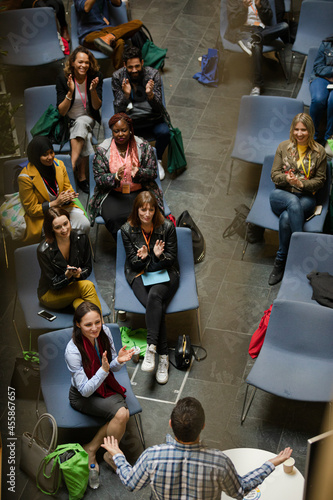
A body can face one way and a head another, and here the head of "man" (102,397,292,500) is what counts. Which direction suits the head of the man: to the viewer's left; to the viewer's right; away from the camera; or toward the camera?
away from the camera

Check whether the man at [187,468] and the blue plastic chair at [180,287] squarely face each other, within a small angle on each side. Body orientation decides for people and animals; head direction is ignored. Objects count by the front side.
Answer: yes

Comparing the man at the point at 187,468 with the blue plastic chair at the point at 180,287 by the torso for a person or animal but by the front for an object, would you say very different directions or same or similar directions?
very different directions

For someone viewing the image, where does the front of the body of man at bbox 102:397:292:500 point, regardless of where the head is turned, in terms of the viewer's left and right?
facing away from the viewer

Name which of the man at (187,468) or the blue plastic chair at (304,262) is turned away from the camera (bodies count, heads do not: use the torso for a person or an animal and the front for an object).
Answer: the man
